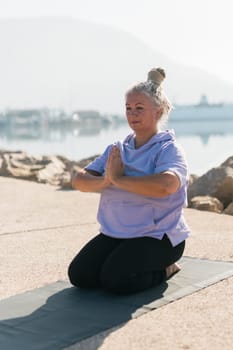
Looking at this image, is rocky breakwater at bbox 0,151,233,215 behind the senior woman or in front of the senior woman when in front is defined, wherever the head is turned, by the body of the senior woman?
behind

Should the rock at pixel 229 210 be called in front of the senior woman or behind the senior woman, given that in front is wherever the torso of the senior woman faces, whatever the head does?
behind

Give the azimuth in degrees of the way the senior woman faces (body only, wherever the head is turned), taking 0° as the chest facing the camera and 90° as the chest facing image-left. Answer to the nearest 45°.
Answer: approximately 45°
